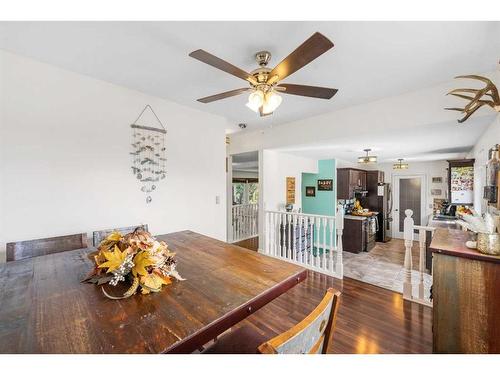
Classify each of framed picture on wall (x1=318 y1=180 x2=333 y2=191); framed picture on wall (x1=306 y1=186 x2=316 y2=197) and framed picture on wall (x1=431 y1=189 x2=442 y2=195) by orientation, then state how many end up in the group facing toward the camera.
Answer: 3

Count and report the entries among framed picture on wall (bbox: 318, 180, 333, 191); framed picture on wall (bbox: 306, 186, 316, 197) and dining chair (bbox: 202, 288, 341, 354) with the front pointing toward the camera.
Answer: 2

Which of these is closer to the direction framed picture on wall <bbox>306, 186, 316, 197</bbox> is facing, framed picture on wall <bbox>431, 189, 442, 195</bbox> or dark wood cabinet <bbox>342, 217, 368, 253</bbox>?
the dark wood cabinet

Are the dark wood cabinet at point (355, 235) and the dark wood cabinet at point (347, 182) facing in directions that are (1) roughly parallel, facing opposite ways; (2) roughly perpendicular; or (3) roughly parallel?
roughly parallel

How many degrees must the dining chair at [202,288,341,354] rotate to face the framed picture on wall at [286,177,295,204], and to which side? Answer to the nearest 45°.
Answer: approximately 45° to its right

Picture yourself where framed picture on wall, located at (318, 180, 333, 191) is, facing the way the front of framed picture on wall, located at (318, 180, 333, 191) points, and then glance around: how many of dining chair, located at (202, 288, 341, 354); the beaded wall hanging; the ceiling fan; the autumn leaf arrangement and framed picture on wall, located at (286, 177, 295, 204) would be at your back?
0

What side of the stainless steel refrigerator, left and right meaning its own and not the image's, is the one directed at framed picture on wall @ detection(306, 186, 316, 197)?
right

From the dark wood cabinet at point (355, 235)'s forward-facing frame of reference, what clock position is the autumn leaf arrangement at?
The autumn leaf arrangement is roughly at 2 o'clock from the dark wood cabinet.

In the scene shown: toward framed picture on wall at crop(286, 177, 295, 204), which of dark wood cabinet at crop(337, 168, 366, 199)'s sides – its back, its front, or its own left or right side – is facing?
right

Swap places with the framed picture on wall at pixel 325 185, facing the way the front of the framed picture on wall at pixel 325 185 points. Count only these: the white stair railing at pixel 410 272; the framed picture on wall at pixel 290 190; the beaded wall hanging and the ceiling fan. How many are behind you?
0

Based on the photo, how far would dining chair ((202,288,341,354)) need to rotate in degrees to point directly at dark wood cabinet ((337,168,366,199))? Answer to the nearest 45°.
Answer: approximately 45° to its right

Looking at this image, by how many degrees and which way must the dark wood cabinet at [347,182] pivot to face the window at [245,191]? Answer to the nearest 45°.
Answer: approximately 135° to its right

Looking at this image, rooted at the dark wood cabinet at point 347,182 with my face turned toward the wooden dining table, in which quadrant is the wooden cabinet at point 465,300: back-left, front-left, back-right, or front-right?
front-left

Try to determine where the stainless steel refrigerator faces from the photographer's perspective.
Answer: facing the viewer and to the right of the viewer

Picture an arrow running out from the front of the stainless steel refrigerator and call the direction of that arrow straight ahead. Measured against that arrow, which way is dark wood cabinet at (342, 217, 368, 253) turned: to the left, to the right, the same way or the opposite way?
the same way

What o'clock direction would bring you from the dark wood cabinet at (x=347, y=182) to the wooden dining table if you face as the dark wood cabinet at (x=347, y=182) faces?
The wooden dining table is roughly at 2 o'clock from the dark wood cabinet.

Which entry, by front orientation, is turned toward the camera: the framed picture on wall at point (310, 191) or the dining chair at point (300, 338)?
the framed picture on wall

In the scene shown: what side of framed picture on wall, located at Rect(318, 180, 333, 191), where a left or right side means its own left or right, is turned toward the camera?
front

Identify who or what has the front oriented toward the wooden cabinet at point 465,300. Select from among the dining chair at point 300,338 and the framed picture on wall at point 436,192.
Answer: the framed picture on wall

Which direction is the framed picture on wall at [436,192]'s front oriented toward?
toward the camera
